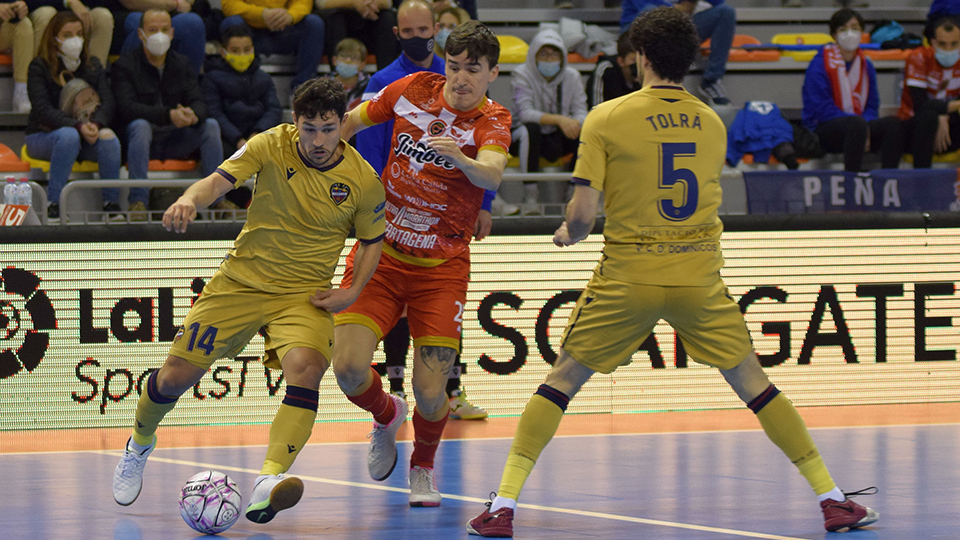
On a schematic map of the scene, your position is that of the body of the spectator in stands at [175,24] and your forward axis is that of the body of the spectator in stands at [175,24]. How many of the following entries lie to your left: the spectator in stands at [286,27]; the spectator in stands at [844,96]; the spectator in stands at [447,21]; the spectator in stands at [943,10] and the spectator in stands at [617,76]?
5

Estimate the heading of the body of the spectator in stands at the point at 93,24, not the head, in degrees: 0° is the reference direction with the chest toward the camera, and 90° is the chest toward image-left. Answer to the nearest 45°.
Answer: approximately 0°

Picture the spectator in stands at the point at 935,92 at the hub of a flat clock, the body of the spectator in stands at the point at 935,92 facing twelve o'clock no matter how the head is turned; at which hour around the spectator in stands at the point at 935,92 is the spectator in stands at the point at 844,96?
the spectator in stands at the point at 844,96 is roughly at 2 o'clock from the spectator in stands at the point at 935,92.

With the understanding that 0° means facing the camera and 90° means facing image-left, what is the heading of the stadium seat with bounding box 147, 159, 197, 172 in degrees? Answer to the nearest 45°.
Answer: approximately 0°

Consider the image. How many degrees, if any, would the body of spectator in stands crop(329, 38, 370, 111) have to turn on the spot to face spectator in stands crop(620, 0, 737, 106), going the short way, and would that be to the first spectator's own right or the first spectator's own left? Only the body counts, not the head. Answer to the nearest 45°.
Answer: approximately 90° to the first spectator's own left

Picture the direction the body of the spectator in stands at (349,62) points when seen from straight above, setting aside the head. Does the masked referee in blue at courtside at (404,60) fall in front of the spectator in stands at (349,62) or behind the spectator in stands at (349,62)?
in front

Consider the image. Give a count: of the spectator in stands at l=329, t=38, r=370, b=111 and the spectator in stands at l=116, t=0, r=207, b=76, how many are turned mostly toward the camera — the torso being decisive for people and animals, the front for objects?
2

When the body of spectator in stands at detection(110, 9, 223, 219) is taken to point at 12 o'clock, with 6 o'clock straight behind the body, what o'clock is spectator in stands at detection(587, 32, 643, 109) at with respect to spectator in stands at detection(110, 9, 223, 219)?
spectator in stands at detection(587, 32, 643, 109) is roughly at 9 o'clock from spectator in stands at detection(110, 9, 223, 219).

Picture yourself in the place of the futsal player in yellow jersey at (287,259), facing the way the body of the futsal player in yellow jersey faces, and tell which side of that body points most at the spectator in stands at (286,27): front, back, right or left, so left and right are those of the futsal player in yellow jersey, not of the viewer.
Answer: back
